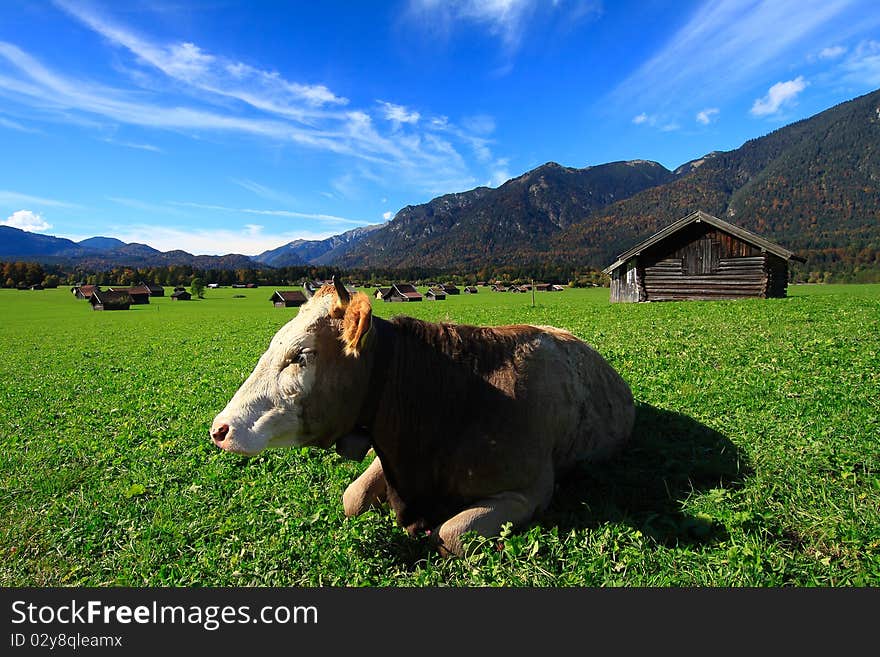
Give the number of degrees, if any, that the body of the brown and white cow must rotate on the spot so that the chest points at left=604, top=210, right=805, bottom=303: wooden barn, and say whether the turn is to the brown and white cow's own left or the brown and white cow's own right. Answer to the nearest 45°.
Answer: approximately 180°

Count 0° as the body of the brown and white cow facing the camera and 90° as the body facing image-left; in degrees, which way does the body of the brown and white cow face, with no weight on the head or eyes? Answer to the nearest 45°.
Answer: approximately 45°
